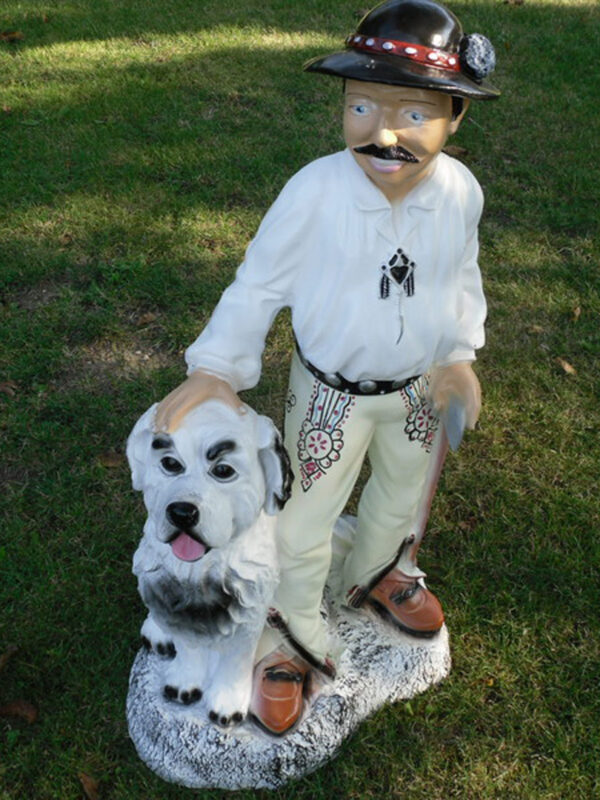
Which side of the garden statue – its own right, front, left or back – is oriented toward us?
front
